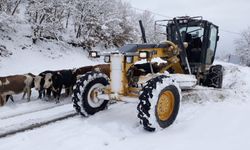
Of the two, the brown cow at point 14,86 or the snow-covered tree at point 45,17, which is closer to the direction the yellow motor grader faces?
the brown cow

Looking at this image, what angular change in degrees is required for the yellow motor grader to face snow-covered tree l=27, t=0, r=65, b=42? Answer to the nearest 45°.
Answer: approximately 90° to its right

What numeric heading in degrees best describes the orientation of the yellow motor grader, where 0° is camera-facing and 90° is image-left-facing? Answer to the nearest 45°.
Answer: approximately 45°
